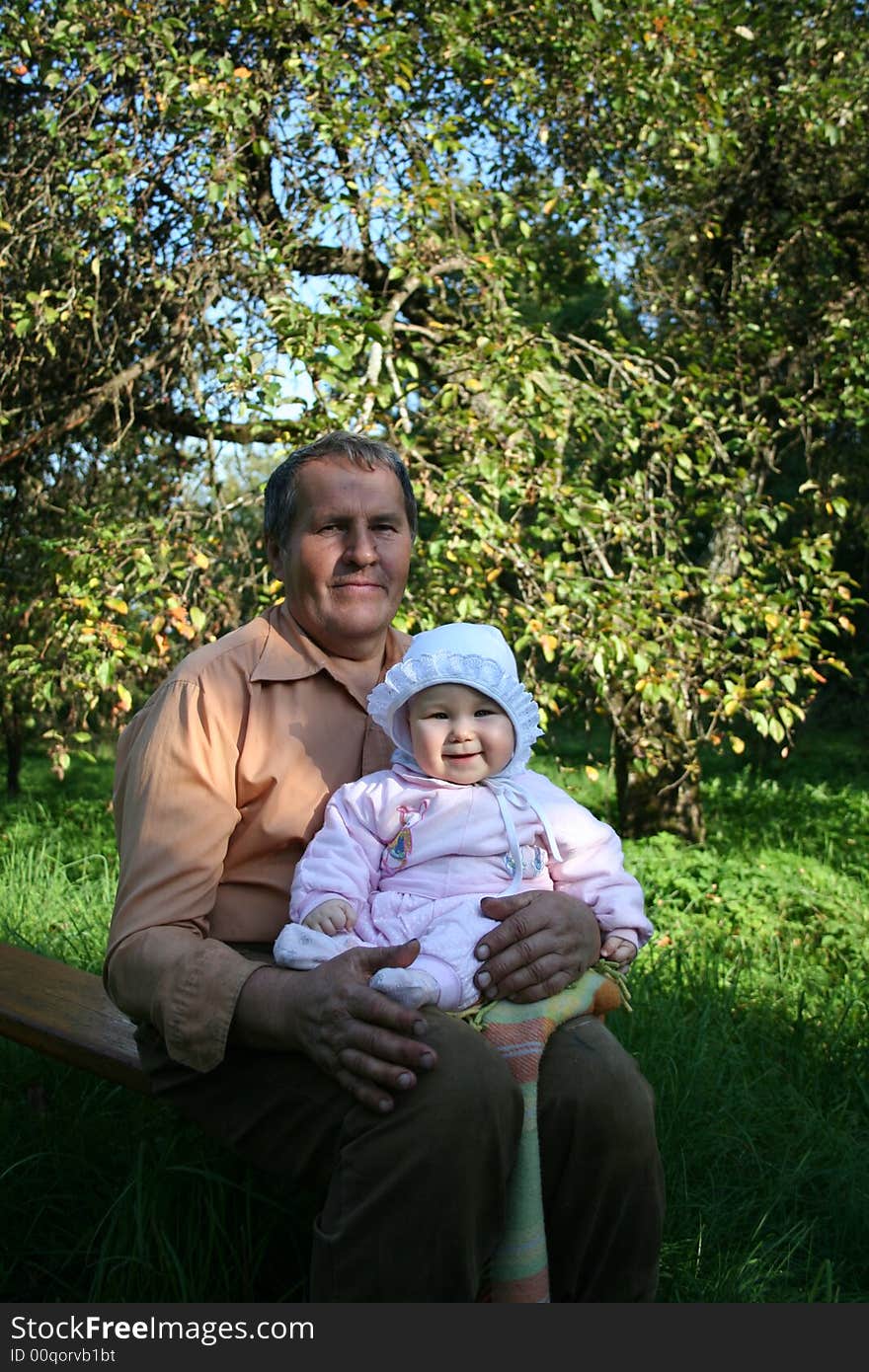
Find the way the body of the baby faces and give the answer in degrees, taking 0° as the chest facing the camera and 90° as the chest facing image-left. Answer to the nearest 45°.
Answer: approximately 0°

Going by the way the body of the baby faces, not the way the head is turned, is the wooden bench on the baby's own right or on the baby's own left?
on the baby's own right

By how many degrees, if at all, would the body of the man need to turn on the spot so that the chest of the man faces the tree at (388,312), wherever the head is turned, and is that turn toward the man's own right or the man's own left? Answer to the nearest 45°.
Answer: approximately 135° to the man's own left

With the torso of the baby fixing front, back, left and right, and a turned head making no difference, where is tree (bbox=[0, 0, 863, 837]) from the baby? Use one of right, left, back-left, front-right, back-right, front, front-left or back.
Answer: back

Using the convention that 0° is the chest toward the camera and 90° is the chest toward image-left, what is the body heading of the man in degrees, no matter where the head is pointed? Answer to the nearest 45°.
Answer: approximately 315°
